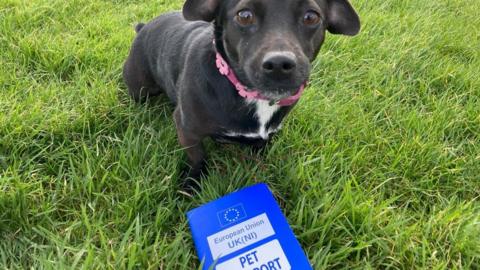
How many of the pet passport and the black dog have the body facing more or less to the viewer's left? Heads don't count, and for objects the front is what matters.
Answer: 0

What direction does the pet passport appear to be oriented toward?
toward the camera

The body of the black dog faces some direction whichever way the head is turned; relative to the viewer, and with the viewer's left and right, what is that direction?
facing the viewer and to the right of the viewer
